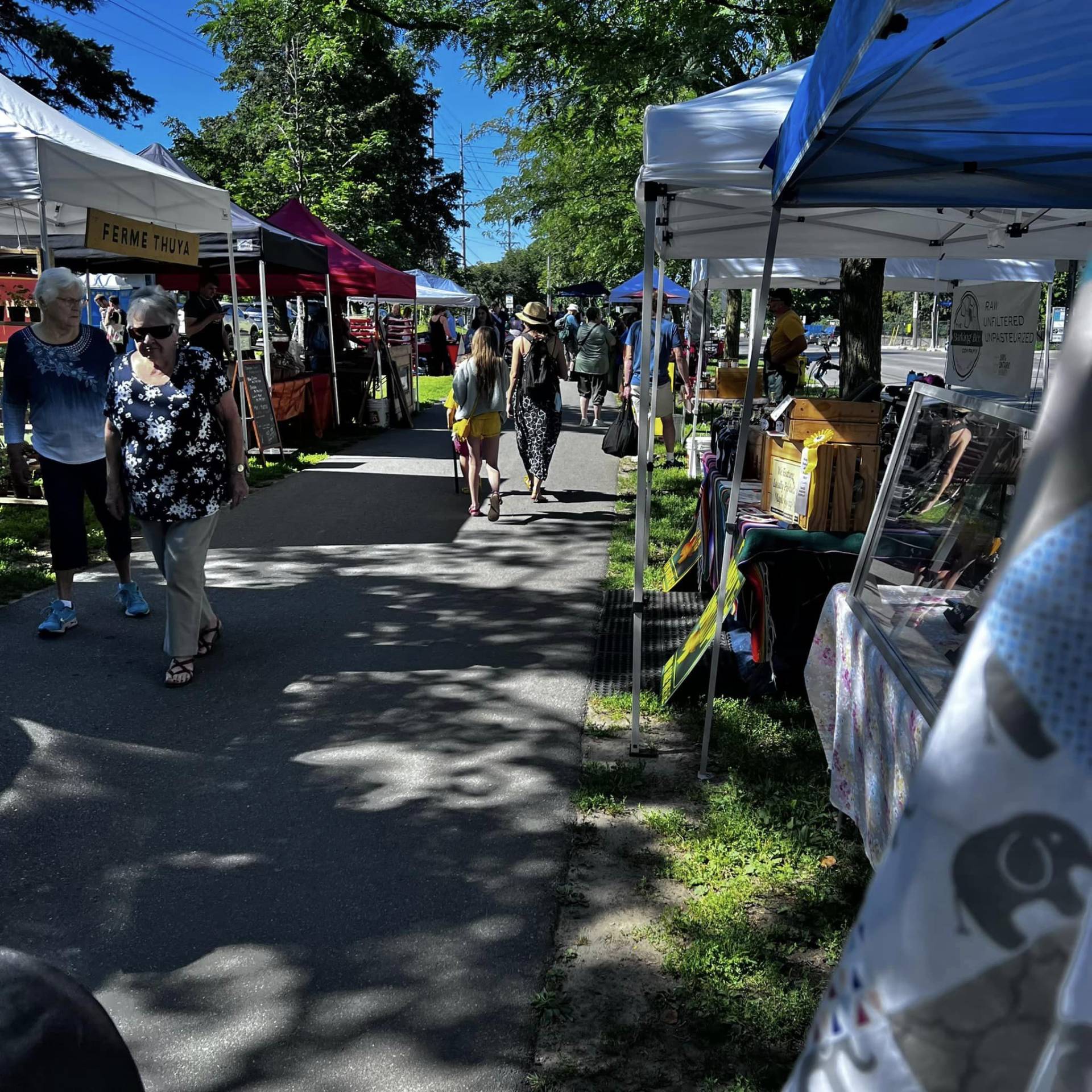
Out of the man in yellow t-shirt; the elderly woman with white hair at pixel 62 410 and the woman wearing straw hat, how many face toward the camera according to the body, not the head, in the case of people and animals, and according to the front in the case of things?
1

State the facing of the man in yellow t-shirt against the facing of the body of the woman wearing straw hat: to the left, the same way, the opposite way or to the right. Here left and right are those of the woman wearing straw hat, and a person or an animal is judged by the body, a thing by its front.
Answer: to the left

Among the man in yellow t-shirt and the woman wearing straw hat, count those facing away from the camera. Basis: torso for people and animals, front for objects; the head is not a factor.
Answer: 1

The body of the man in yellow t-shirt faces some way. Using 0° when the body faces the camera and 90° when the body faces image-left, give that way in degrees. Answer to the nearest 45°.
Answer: approximately 90°

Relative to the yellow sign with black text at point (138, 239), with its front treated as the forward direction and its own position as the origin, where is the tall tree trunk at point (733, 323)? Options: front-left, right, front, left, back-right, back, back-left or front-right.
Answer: left

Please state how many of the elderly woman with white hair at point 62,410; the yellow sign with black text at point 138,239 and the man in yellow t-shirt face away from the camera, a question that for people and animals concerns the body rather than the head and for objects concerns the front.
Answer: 0

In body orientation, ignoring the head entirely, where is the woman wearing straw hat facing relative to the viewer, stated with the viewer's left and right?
facing away from the viewer

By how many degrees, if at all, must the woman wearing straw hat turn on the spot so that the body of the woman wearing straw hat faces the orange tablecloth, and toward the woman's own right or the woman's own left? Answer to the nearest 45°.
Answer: approximately 45° to the woman's own left

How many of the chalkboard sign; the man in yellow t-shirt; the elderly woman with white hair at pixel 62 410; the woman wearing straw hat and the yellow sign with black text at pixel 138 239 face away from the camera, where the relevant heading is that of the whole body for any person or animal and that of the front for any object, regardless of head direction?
1

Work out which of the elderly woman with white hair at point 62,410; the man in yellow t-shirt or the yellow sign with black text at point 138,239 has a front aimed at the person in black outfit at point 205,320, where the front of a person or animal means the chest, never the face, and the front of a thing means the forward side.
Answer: the man in yellow t-shirt

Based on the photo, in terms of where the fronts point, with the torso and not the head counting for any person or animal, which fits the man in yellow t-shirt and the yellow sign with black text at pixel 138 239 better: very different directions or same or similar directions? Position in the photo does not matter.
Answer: very different directions

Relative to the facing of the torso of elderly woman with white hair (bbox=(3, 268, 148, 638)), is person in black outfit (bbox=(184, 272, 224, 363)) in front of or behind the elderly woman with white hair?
behind

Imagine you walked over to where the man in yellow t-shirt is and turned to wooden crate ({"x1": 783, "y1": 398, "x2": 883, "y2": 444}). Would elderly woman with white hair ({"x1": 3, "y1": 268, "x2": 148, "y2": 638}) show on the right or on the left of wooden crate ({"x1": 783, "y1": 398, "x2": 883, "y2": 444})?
right

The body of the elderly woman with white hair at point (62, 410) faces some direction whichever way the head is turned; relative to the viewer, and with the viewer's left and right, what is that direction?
facing the viewer

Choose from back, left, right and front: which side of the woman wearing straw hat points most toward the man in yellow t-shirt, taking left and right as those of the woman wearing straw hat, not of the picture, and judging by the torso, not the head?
right
